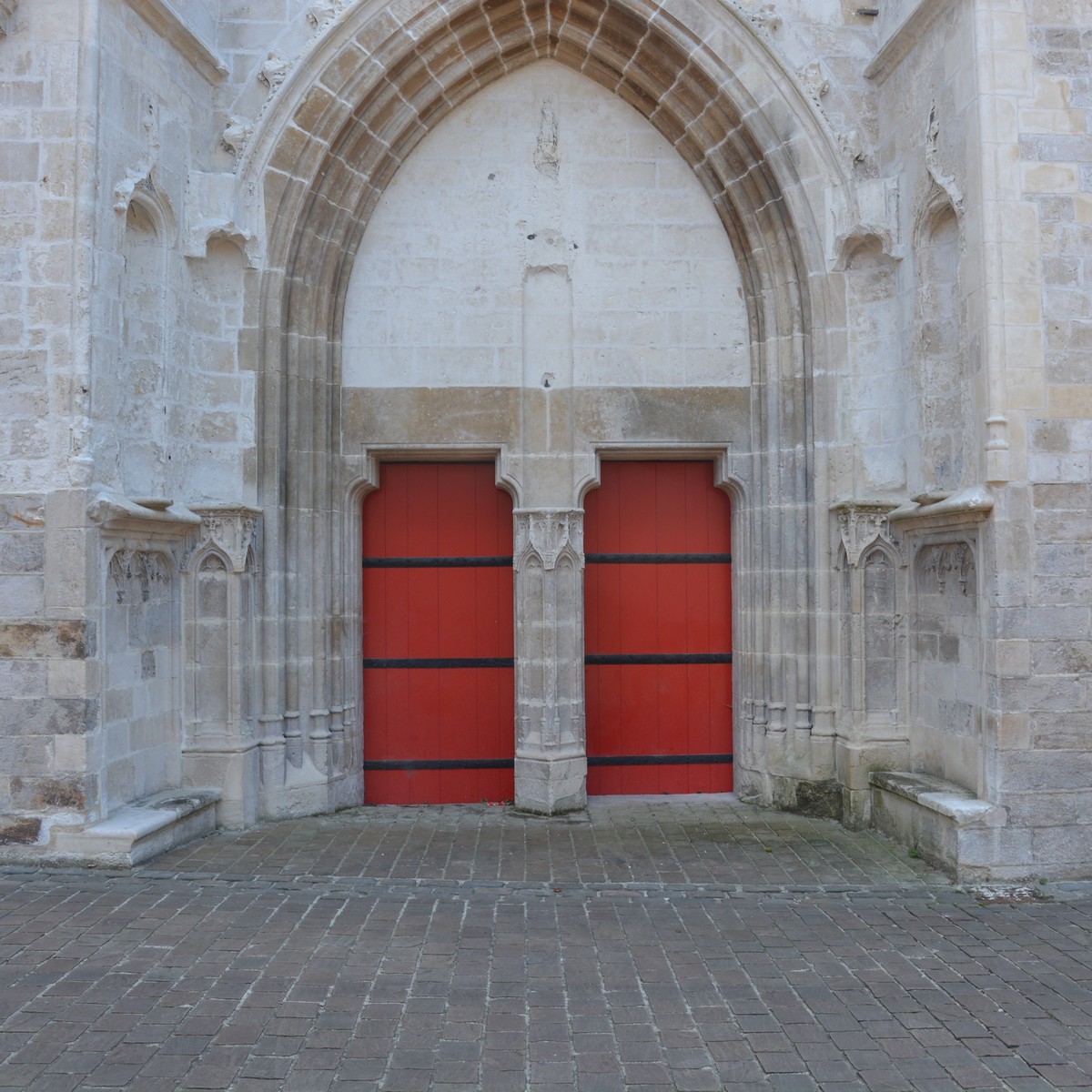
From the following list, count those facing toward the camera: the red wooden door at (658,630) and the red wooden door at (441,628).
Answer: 2

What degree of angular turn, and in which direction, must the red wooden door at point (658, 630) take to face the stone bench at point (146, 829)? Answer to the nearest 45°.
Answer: approximately 45° to its right

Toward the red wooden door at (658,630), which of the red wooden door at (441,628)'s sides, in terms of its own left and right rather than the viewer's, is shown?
left

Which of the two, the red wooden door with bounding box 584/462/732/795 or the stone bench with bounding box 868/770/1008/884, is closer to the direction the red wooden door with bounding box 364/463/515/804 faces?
the stone bench

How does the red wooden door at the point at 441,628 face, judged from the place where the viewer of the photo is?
facing the viewer

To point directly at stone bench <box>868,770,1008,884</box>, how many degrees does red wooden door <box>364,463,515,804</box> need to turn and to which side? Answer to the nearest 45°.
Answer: approximately 45° to its left

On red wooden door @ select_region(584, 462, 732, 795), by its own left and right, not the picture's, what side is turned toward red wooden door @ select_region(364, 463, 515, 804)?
right

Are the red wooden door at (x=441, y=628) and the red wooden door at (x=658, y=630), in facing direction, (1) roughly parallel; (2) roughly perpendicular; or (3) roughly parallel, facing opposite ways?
roughly parallel

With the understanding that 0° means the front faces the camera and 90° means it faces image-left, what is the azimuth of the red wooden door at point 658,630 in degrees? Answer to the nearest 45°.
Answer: approximately 0°

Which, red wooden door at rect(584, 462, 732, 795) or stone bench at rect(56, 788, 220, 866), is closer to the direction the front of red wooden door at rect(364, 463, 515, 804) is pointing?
the stone bench

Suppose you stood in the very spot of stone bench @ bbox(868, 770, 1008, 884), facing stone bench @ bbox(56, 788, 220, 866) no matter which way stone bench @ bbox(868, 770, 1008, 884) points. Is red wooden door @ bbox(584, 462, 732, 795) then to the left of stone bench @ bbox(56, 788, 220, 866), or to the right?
right
